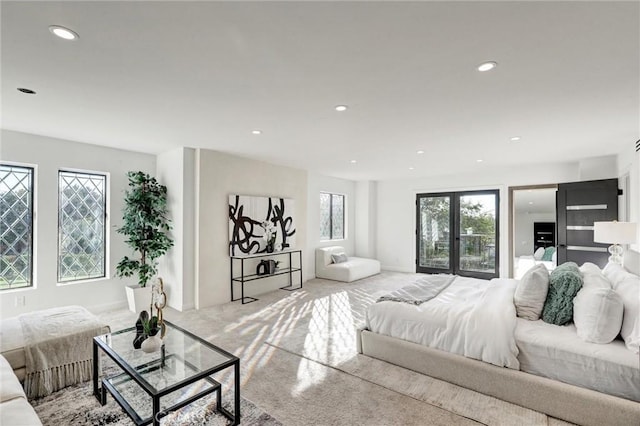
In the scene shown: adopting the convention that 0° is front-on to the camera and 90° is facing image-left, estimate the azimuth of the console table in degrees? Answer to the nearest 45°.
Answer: approximately 315°

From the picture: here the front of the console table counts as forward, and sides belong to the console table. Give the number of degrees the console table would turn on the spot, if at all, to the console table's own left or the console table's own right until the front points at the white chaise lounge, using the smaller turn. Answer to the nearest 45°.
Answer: approximately 90° to the console table's own left

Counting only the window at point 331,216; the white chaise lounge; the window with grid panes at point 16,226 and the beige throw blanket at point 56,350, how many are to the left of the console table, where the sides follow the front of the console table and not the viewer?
2

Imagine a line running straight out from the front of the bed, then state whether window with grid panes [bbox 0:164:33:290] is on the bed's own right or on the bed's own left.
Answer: on the bed's own left

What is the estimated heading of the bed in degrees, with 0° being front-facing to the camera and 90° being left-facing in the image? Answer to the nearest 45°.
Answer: approximately 135°

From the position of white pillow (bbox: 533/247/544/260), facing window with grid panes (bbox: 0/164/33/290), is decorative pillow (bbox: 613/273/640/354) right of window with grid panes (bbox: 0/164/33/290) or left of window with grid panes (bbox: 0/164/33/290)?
left

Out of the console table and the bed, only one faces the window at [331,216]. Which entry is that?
the bed

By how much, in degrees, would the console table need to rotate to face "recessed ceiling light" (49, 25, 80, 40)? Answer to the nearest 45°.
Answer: approximately 45° to its right
